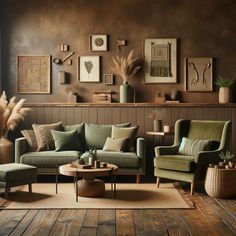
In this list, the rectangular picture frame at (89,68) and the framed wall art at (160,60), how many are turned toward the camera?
2

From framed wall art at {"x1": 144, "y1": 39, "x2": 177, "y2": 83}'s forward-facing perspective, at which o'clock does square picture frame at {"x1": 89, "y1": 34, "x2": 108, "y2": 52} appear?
The square picture frame is roughly at 3 o'clock from the framed wall art.

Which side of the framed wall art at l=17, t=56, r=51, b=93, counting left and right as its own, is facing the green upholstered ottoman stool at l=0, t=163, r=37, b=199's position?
front

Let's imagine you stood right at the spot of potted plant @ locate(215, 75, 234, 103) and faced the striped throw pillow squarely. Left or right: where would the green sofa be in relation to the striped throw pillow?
right

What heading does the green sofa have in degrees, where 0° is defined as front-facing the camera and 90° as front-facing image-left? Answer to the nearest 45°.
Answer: approximately 0°
